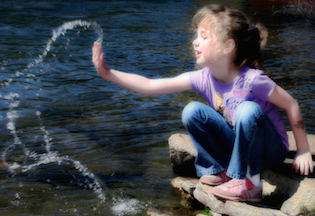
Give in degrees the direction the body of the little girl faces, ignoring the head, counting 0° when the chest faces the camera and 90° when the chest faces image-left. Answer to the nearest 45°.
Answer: approximately 45°

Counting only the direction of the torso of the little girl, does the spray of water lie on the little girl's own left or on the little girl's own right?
on the little girl's own right

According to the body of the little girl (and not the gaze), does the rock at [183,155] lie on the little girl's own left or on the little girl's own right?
on the little girl's own right

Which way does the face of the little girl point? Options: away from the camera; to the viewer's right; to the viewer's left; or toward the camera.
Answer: to the viewer's left
